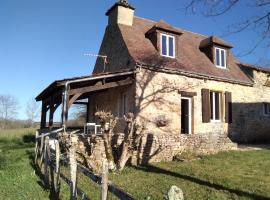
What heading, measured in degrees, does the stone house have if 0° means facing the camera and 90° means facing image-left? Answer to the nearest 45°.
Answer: approximately 315°
